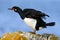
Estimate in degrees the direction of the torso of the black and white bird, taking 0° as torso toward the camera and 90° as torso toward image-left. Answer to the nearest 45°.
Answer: approximately 90°
